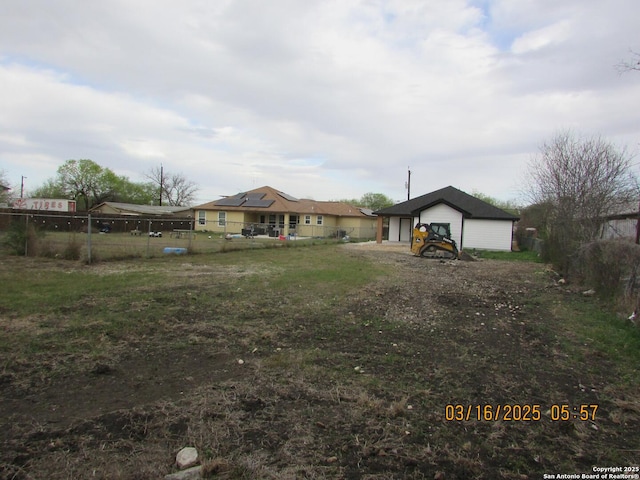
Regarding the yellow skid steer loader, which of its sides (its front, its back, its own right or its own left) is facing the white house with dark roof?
left

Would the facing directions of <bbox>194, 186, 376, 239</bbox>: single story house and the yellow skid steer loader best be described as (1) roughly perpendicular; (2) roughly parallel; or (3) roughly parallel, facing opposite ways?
roughly perpendicular

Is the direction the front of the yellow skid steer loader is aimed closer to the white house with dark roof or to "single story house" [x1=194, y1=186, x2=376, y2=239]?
the white house with dark roof

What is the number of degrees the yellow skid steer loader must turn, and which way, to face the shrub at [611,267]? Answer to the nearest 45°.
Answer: approximately 90° to its right

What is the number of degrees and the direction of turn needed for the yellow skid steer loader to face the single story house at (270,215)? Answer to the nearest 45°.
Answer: approximately 135° to its left

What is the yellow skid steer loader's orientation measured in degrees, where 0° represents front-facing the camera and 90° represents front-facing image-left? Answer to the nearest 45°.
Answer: approximately 270°

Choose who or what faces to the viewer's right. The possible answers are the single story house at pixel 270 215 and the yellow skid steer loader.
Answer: the yellow skid steer loader
